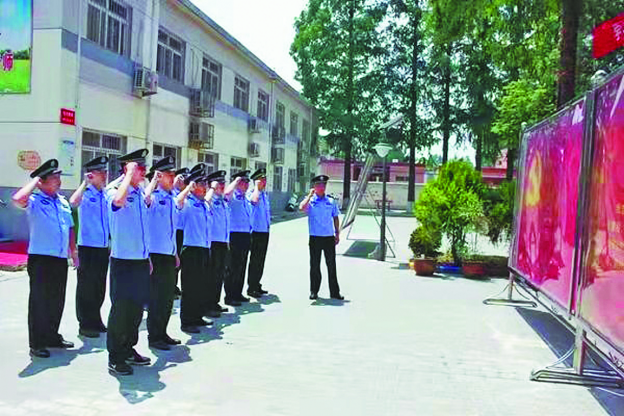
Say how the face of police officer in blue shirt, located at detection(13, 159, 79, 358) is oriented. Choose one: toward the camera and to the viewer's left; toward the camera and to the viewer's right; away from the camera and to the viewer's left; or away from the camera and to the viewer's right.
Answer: toward the camera and to the viewer's right

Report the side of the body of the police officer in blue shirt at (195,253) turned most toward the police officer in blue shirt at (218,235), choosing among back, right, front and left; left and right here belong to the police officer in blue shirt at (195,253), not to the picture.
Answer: left

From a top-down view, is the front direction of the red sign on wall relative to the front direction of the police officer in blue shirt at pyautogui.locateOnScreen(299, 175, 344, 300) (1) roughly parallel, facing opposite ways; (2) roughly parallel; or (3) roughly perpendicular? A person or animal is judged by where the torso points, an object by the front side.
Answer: roughly perpendicular

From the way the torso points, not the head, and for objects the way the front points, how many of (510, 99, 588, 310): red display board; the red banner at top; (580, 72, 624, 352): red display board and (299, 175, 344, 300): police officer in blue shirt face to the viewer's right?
0

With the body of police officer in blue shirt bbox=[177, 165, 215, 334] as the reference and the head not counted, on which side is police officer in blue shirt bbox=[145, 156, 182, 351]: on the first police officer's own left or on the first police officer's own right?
on the first police officer's own right

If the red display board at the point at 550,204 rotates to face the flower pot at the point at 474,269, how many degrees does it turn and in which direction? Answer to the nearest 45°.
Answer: approximately 135° to its right

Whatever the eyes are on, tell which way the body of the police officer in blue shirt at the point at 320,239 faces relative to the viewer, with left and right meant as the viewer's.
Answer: facing the viewer

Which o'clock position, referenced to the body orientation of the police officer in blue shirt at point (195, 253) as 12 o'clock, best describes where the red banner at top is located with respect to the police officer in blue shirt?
The red banner at top is roughly at 11 o'clock from the police officer in blue shirt.

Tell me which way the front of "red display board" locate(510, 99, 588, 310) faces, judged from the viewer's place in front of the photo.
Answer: facing the viewer and to the left of the viewer

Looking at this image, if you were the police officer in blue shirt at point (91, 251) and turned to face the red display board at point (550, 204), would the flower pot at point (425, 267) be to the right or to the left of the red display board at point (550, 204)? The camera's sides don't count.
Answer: left

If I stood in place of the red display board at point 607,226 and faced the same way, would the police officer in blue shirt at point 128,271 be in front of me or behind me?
in front

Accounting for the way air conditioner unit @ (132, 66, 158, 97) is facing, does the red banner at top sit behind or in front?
in front

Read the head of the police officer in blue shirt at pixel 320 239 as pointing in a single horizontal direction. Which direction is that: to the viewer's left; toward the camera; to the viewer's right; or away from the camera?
toward the camera
